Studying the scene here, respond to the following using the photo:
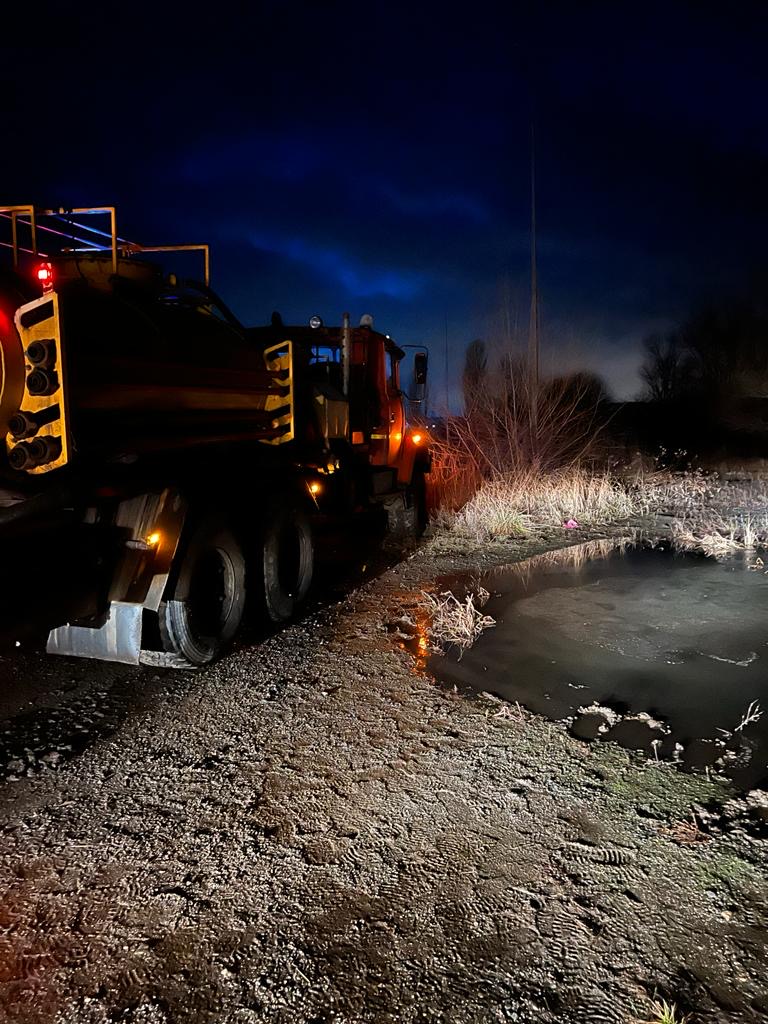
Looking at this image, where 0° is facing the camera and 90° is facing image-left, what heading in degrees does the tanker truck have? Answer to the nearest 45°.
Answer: approximately 225°

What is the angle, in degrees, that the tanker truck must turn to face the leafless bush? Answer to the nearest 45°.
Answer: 0° — it already faces it
